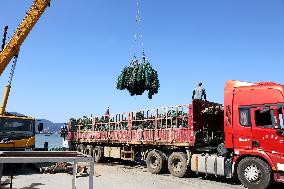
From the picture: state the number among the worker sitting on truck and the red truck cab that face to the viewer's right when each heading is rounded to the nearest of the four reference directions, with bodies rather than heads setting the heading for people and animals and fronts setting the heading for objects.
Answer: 1

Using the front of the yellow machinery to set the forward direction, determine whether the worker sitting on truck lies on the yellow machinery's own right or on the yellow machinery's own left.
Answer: on the yellow machinery's own left

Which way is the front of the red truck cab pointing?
to the viewer's right

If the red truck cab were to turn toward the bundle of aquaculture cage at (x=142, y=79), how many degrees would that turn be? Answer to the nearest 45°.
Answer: approximately 135° to its left

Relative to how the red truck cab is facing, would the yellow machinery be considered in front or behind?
behind
